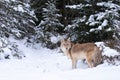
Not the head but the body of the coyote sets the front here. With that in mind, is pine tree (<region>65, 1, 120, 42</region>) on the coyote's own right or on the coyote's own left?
on the coyote's own right

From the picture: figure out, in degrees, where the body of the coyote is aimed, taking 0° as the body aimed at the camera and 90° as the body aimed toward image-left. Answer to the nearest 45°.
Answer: approximately 90°

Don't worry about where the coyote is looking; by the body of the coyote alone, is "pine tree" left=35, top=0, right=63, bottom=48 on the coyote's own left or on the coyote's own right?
on the coyote's own right
